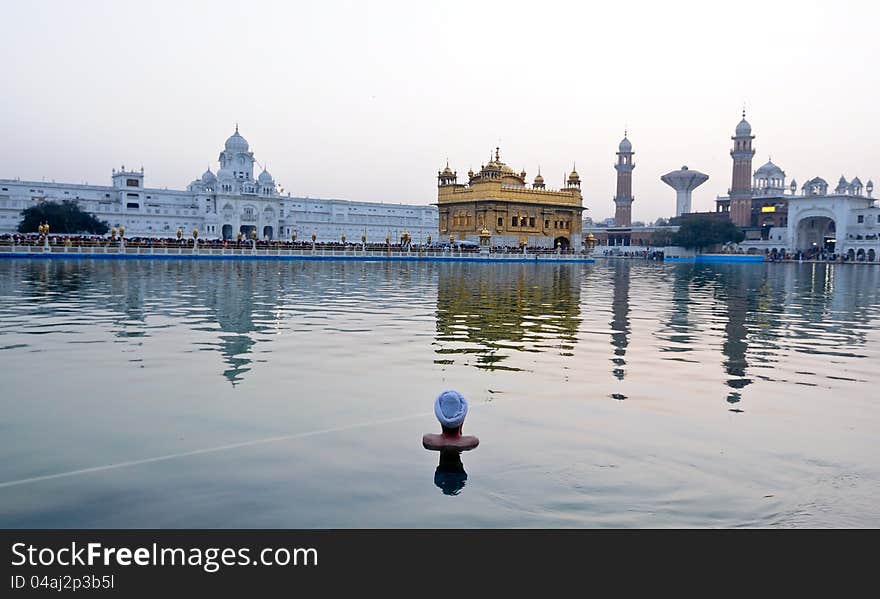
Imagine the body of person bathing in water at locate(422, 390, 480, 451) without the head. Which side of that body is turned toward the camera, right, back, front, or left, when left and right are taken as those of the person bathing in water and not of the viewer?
back

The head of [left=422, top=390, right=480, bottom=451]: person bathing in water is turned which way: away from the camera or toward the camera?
away from the camera
